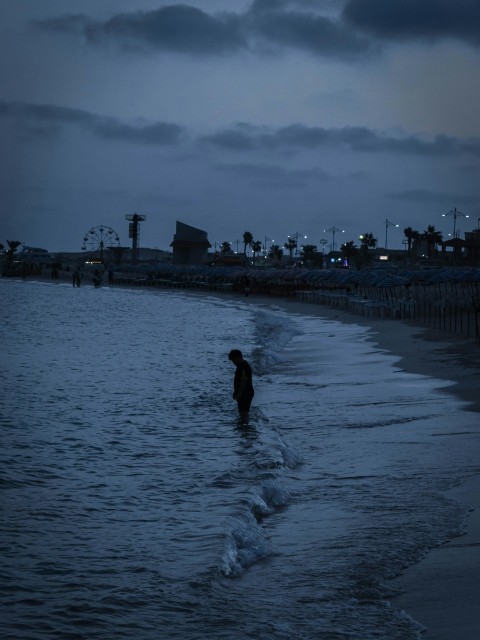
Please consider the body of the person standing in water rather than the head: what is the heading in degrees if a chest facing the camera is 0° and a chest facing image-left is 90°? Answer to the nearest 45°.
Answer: approximately 90°
